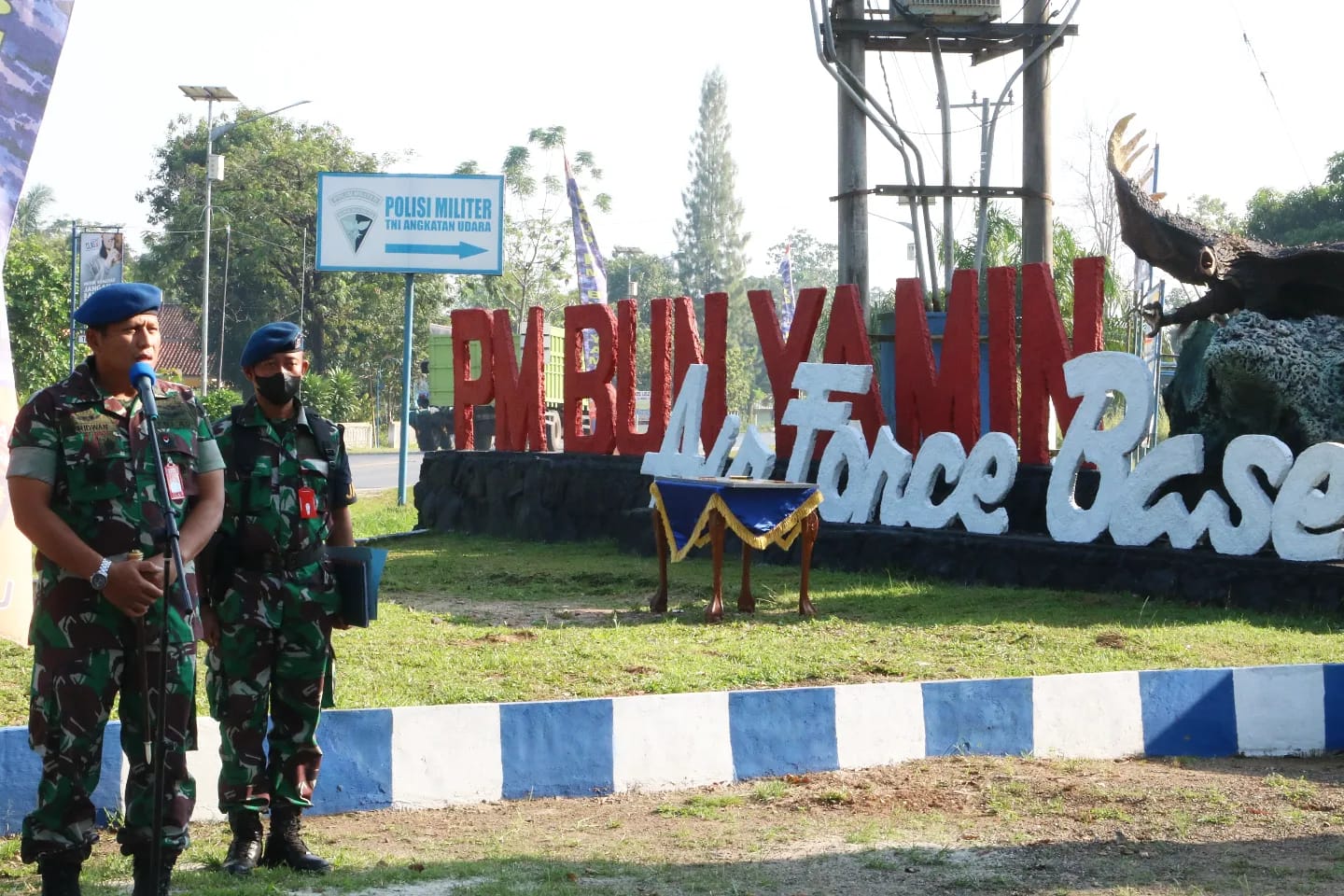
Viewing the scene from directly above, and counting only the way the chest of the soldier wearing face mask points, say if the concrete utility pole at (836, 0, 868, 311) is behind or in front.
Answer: behind

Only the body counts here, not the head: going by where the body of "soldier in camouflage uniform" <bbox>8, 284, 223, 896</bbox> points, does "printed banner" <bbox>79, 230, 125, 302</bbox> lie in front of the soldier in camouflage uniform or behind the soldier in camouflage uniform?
behind

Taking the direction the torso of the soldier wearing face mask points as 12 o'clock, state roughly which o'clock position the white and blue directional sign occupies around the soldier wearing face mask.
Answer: The white and blue directional sign is roughly at 6 o'clock from the soldier wearing face mask.

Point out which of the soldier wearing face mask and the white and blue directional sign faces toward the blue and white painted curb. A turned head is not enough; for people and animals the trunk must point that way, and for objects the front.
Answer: the white and blue directional sign

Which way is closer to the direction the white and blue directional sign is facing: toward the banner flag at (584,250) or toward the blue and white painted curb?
the blue and white painted curb

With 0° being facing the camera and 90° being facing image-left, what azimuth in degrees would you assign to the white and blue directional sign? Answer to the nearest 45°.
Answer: approximately 0°

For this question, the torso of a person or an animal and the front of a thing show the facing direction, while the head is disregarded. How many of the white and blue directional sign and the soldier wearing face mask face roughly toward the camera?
2

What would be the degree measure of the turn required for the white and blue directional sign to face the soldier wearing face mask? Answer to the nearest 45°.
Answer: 0° — it already faces them

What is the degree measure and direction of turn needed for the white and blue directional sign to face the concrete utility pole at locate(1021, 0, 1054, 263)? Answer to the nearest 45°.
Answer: approximately 45° to its left
